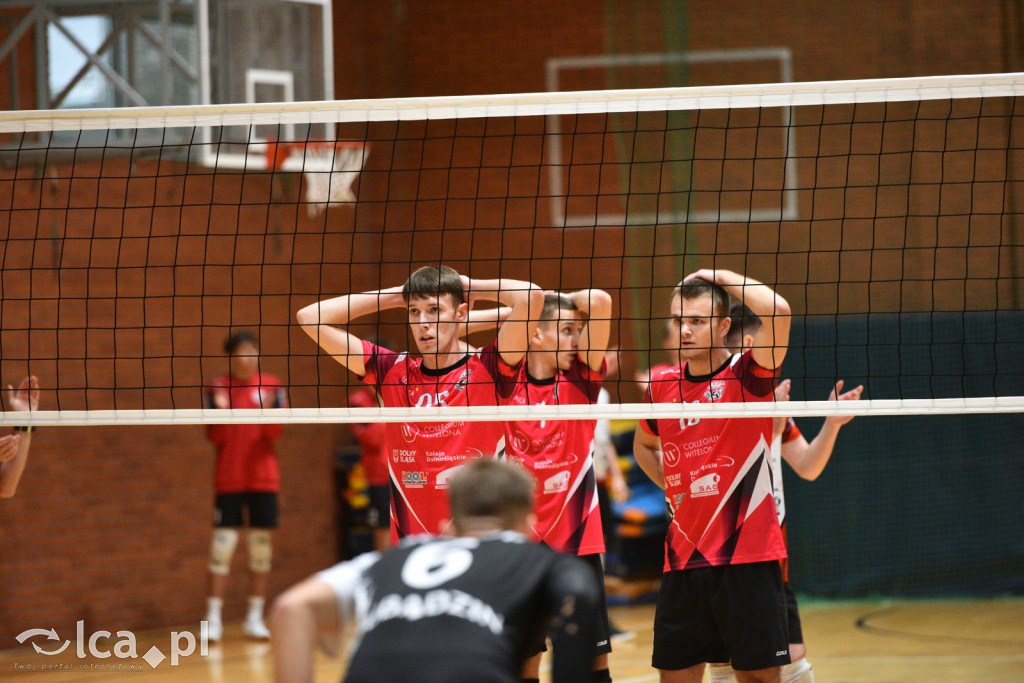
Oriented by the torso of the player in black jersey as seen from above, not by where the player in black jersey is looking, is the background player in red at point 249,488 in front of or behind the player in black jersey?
in front

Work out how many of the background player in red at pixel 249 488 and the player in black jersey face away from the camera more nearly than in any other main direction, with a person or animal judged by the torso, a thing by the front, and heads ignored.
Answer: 1

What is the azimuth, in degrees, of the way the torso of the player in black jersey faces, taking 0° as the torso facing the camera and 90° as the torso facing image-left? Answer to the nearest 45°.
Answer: approximately 180°

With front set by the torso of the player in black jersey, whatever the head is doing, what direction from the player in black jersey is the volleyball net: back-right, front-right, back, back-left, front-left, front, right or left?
front

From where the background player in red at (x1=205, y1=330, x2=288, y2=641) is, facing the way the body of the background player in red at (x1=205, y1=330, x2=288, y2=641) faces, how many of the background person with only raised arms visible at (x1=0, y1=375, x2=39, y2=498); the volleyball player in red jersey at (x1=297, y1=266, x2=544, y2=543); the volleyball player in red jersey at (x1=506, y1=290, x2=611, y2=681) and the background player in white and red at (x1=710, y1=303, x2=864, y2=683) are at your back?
0

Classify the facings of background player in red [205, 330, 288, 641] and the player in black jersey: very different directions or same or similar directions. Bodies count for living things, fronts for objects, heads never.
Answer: very different directions

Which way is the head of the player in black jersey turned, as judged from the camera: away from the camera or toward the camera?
away from the camera

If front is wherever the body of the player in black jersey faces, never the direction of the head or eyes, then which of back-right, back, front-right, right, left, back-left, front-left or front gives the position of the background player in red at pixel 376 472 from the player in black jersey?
front

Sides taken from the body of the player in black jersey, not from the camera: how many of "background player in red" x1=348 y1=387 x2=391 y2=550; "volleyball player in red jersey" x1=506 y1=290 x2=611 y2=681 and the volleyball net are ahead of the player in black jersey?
3

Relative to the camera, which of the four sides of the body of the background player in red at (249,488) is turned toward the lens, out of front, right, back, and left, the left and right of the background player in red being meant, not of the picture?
front

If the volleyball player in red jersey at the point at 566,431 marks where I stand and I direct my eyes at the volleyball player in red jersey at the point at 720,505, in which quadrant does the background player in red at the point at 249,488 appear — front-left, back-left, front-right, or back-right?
back-left

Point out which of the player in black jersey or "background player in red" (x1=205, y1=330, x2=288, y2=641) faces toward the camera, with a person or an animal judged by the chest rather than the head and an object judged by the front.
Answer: the background player in red

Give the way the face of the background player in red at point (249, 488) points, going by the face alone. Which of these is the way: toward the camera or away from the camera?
toward the camera
